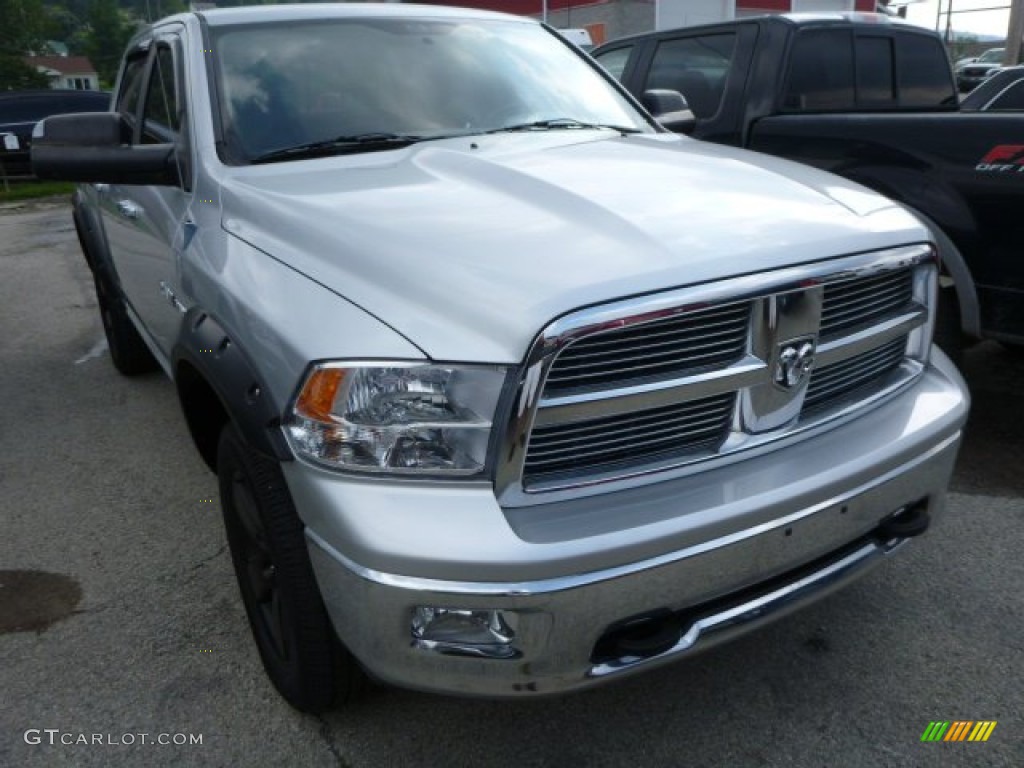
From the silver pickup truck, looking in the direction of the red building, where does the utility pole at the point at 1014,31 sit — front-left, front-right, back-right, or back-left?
front-right

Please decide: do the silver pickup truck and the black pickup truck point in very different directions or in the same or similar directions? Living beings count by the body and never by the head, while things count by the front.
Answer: very different directions

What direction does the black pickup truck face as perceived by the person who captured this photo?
facing away from the viewer and to the left of the viewer

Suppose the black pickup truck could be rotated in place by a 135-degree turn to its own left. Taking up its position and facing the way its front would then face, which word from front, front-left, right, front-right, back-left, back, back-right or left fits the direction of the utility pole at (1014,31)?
back

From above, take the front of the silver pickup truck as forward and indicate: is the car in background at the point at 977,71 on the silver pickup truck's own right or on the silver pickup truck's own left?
on the silver pickup truck's own left

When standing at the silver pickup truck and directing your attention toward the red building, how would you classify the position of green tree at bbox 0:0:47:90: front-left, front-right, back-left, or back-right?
front-left

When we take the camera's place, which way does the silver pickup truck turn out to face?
facing the viewer and to the right of the viewer

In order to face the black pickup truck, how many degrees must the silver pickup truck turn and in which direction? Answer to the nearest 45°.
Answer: approximately 90° to its left

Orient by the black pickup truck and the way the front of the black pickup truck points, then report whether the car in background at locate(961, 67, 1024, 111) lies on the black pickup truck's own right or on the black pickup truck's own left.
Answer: on the black pickup truck's own right

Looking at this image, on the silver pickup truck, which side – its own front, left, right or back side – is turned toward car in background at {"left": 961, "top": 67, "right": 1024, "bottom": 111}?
left

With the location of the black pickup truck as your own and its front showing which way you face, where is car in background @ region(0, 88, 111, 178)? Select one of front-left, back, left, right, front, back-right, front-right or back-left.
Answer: front

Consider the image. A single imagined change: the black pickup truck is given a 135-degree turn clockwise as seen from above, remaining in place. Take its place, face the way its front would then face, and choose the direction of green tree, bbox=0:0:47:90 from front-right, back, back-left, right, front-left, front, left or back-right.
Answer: back-left
